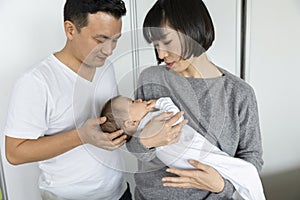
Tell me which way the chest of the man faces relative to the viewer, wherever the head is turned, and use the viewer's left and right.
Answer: facing the viewer and to the right of the viewer

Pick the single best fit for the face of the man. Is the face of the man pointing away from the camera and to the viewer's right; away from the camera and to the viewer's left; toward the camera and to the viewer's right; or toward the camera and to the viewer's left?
toward the camera and to the viewer's right

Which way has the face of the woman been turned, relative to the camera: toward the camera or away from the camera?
toward the camera
